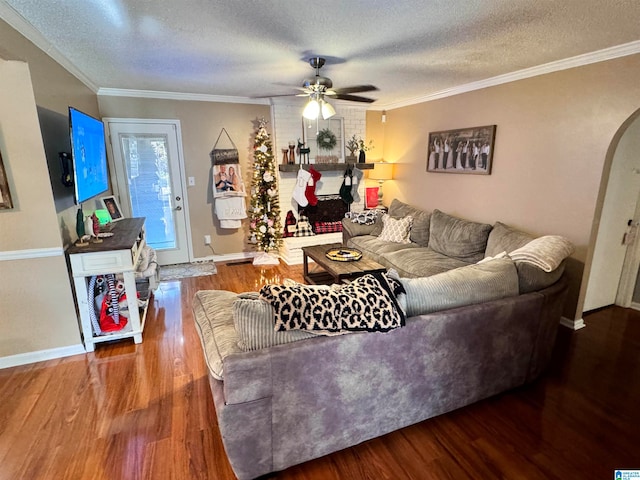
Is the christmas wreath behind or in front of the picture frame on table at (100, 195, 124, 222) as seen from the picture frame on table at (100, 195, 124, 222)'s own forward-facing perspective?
in front

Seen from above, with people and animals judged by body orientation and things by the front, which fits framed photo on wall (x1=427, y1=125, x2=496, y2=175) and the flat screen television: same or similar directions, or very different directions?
very different directions

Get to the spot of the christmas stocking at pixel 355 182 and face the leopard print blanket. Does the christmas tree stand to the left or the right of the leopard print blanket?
right

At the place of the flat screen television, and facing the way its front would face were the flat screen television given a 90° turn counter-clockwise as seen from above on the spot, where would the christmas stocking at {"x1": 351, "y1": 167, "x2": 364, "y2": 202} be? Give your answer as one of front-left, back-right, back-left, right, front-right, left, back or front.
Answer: right

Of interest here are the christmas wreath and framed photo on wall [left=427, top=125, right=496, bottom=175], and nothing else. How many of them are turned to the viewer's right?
0

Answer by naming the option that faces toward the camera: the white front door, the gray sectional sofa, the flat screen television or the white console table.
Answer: the white front door

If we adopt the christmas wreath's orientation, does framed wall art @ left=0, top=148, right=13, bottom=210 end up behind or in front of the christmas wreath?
in front

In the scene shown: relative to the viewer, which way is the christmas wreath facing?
toward the camera

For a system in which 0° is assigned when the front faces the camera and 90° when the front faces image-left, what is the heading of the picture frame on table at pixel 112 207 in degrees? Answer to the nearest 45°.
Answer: approximately 315°

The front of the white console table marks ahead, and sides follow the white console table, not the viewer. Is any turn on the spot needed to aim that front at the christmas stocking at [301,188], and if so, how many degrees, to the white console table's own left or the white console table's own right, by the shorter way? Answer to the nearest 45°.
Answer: approximately 45° to the white console table's own left

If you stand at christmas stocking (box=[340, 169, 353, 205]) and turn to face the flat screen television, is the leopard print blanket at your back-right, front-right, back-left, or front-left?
front-left

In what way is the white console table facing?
to the viewer's right

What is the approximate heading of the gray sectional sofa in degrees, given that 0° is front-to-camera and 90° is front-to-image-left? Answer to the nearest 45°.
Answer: approximately 135°

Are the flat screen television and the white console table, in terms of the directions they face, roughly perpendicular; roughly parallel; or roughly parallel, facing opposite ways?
roughly parallel

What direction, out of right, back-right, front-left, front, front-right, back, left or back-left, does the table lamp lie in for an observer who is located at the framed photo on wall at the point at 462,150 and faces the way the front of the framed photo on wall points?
right

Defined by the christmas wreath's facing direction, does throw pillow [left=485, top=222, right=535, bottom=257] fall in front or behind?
in front

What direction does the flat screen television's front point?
to the viewer's right

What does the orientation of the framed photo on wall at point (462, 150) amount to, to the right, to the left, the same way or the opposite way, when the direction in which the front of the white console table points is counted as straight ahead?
the opposite way

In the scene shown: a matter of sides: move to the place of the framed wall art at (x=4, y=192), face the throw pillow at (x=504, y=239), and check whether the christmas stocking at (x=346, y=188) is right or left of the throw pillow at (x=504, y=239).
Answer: left
